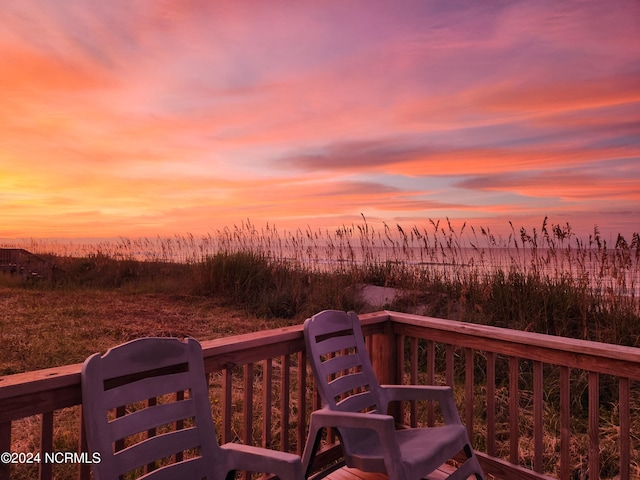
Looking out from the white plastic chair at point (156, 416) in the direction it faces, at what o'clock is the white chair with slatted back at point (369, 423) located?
The white chair with slatted back is roughly at 10 o'clock from the white plastic chair.

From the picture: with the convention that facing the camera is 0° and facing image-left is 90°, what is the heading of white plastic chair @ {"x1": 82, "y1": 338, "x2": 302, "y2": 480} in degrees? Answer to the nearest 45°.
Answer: approximately 315°

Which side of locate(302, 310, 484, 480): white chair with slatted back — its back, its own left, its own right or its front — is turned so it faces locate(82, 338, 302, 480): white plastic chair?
right
